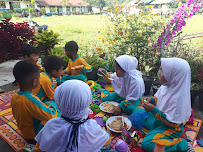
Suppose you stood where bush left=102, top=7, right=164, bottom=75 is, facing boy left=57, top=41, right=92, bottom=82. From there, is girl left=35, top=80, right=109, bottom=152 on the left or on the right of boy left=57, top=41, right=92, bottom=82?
left

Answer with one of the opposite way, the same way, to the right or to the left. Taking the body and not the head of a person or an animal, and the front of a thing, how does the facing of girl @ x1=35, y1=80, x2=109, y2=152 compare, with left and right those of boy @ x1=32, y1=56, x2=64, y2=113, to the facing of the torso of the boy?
to the left

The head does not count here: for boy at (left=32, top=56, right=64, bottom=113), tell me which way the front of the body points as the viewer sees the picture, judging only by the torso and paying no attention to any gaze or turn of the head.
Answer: to the viewer's right

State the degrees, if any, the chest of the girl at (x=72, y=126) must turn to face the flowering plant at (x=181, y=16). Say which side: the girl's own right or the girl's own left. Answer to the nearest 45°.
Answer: approximately 45° to the girl's own right

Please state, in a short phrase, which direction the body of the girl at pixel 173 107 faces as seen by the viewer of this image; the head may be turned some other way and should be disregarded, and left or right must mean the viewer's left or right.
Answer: facing to the left of the viewer

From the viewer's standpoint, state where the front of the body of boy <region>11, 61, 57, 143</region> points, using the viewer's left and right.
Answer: facing away from the viewer and to the right of the viewer

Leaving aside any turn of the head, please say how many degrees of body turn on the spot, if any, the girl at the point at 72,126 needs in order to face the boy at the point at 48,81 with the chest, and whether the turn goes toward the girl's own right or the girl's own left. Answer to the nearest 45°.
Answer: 0° — they already face them

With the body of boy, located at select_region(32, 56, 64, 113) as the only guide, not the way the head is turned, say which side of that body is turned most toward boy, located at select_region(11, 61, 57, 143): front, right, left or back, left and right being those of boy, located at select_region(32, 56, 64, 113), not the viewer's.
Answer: right

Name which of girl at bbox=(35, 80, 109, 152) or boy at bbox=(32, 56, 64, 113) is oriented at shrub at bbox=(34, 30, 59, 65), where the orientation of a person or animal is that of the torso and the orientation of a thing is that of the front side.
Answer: the girl

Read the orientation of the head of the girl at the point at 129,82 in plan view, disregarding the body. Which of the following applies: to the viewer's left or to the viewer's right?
to the viewer's left

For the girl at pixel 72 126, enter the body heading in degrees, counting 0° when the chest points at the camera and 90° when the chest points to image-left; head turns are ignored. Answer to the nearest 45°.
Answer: approximately 180°

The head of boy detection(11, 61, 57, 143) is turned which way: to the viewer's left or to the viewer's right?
to the viewer's right
